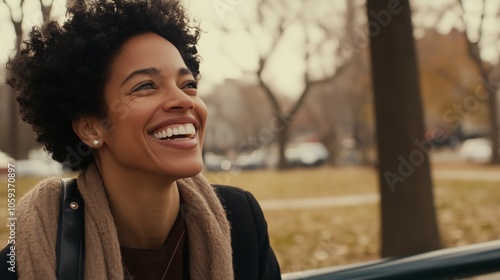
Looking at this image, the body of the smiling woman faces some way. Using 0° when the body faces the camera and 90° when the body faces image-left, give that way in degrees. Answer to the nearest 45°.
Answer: approximately 315°

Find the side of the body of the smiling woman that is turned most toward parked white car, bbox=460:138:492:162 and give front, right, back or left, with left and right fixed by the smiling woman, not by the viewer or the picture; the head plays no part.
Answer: left

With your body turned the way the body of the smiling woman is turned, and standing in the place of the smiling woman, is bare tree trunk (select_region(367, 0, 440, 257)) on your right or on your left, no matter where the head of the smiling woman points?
on your left

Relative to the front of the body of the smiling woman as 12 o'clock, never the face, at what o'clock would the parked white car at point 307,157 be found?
The parked white car is roughly at 8 o'clock from the smiling woman.

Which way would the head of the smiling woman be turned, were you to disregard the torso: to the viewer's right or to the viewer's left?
to the viewer's right

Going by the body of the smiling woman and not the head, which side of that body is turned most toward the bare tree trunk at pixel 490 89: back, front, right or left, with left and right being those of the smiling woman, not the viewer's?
left

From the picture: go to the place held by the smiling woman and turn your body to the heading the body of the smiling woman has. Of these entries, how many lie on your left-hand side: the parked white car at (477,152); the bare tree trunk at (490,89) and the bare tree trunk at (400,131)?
3
